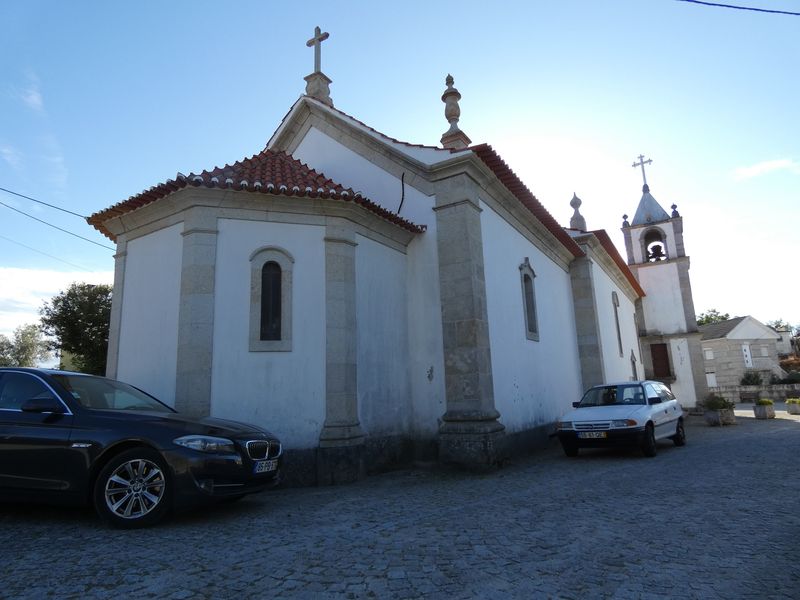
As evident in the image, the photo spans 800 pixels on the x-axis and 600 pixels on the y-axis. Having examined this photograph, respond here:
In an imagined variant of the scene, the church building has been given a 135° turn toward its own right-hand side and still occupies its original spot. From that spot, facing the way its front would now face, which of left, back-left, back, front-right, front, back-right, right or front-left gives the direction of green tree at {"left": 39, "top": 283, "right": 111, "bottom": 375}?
back-right

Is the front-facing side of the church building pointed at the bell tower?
yes

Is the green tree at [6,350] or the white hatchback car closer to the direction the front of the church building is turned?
the white hatchback car

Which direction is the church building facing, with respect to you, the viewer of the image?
facing away from the viewer and to the right of the viewer

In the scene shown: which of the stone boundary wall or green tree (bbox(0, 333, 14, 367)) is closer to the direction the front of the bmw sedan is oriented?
the stone boundary wall

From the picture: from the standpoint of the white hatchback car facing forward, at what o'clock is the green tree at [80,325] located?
The green tree is roughly at 2 o'clock from the white hatchback car.

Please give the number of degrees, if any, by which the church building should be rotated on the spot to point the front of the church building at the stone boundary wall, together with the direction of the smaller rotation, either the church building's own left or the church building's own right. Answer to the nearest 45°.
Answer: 0° — it already faces it

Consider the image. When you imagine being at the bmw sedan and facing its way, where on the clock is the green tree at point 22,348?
The green tree is roughly at 7 o'clock from the bmw sedan.

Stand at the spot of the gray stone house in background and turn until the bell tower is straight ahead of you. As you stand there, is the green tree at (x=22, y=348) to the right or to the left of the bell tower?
right

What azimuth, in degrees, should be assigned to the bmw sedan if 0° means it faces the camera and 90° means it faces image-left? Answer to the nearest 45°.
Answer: approximately 315°

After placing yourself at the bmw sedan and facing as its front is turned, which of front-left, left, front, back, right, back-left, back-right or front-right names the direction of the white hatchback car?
front-left

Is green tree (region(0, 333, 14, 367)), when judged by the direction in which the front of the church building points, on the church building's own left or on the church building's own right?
on the church building's own left

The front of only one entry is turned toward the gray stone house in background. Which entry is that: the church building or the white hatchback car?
the church building

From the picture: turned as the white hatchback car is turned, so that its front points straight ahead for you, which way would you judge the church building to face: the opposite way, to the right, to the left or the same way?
the opposite way

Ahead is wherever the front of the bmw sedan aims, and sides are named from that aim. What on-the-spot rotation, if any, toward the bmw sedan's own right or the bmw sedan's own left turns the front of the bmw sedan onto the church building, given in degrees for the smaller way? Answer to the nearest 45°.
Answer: approximately 90° to the bmw sedan's own left

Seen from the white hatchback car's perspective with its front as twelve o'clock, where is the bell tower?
The bell tower is roughly at 5 o'clock from the white hatchback car.

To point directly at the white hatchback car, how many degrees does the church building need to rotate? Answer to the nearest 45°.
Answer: approximately 45° to its right

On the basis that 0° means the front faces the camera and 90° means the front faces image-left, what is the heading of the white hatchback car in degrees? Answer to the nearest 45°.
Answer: approximately 45°
